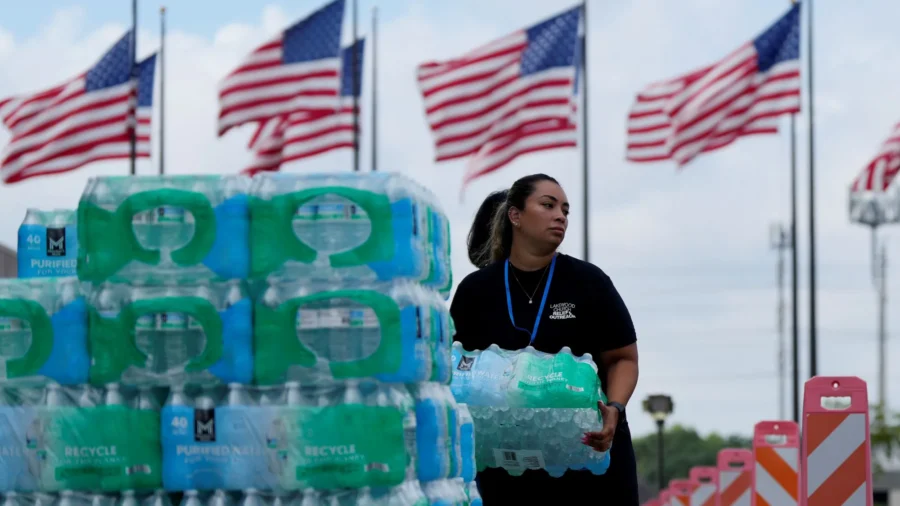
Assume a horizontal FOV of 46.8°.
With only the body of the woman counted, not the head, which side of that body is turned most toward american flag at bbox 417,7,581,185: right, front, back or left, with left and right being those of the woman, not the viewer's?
back

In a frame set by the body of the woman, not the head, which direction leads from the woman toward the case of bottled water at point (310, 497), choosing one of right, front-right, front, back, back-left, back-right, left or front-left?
front-right

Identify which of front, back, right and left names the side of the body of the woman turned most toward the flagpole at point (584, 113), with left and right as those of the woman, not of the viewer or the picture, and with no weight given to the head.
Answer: back

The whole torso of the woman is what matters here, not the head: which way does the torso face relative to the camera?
toward the camera

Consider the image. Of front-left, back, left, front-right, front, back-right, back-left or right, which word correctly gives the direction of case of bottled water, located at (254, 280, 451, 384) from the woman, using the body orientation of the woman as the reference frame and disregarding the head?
front-right

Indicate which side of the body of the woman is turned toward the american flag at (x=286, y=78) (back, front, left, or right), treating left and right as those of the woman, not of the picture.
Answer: back

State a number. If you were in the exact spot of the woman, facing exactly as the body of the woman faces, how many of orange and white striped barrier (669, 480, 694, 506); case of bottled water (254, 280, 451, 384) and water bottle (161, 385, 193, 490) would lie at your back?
1

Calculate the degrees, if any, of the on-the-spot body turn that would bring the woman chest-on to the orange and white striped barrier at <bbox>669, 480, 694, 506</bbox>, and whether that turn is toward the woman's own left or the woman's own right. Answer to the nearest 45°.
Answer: approximately 180°
